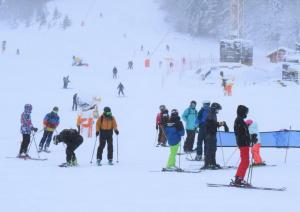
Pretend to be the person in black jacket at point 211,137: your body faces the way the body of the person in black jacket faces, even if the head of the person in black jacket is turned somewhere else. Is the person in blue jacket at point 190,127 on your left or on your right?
on your left

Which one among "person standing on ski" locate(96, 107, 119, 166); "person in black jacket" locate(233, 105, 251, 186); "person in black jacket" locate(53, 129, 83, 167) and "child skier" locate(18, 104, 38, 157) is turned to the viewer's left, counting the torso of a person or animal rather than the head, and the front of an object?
"person in black jacket" locate(53, 129, 83, 167)

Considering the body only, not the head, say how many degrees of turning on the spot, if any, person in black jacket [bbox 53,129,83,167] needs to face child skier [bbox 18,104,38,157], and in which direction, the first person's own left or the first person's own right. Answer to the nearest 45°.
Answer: approximately 45° to the first person's own right

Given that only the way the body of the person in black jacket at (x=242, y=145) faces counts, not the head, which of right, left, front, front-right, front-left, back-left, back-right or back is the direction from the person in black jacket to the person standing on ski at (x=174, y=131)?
back-left

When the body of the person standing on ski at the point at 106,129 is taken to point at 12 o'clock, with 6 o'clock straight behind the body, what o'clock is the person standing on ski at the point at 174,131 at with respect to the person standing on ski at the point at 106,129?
the person standing on ski at the point at 174,131 is roughly at 10 o'clock from the person standing on ski at the point at 106,129.

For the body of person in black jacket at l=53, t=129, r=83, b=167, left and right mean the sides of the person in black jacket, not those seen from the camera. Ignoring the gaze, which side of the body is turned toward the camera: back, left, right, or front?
left

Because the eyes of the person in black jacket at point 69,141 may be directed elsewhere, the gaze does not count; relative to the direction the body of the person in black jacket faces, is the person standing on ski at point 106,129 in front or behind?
behind

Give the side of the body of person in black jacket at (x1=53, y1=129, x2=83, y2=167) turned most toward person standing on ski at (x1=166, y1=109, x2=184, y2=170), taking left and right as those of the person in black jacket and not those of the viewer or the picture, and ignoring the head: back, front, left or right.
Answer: back
